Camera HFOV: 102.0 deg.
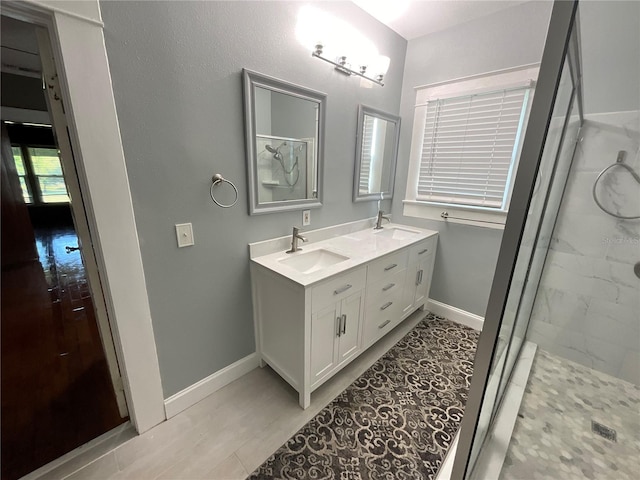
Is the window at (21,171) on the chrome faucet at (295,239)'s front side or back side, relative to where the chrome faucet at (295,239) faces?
on the back side

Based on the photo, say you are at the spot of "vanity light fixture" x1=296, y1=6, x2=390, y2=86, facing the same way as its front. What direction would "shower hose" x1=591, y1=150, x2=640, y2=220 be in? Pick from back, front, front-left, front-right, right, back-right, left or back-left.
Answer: front-left

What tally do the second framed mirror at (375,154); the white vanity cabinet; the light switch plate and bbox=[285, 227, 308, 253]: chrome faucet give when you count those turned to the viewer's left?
0

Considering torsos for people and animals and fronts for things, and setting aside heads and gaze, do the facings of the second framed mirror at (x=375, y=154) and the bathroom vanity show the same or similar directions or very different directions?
same or similar directions

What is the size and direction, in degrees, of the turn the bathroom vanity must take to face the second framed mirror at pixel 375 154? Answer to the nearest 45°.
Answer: approximately 135° to its left

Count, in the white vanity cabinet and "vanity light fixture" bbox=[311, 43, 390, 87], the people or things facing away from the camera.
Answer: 0

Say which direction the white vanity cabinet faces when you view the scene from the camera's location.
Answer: facing the viewer and to the right of the viewer

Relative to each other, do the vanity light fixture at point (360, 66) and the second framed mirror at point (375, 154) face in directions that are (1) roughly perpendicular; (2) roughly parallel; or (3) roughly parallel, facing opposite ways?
roughly parallel

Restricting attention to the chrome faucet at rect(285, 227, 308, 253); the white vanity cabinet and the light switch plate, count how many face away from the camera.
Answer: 0

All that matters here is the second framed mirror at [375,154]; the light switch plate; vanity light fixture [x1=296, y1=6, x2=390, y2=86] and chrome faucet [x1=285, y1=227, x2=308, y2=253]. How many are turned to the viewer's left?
0

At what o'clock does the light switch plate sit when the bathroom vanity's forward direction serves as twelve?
The light switch plate is roughly at 4 o'clock from the bathroom vanity.

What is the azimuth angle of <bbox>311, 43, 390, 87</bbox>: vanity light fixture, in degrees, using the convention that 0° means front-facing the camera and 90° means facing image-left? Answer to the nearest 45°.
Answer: approximately 315°

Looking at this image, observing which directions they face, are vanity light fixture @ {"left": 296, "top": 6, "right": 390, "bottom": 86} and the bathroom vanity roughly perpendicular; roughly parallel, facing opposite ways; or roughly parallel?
roughly parallel

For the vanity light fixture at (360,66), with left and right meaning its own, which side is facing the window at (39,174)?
back

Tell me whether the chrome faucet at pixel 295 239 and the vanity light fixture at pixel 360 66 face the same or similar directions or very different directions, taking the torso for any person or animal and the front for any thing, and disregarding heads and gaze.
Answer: same or similar directions

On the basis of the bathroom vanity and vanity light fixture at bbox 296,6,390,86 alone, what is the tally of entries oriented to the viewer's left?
0

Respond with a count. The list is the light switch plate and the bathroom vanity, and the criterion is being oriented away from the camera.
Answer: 0

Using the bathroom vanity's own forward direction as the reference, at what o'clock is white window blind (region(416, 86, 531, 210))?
The white window blind is roughly at 9 o'clock from the bathroom vanity.

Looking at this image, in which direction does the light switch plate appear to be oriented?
toward the camera
